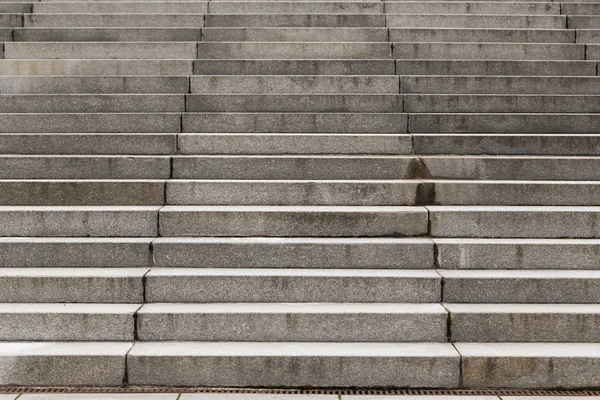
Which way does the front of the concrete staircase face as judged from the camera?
facing the viewer

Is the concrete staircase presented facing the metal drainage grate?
yes
